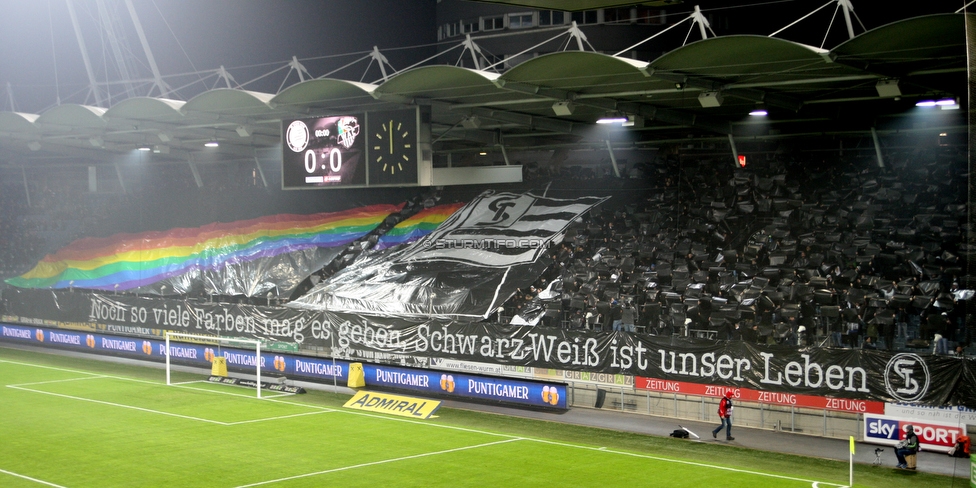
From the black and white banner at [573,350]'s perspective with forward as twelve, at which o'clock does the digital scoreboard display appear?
The digital scoreboard display is roughly at 2 o'clock from the black and white banner.

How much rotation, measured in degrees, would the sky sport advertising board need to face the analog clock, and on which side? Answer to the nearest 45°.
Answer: approximately 45° to its right

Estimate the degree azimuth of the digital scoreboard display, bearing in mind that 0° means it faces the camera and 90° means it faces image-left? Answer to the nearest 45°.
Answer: approximately 45°

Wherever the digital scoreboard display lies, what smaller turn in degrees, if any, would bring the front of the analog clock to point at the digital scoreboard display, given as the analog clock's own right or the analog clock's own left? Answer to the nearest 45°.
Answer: approximately 90° to the analog clock's own right

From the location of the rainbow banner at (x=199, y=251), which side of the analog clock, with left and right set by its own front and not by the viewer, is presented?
right

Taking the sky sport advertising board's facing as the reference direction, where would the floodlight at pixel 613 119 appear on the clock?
The floodlight is roughly at 3 o'clock from the sky sport advertising board.

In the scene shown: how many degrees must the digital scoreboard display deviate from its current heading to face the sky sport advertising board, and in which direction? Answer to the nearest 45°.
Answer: approximately 90° to its left

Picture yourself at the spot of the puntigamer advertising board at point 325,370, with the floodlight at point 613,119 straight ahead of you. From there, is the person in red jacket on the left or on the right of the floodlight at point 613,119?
right

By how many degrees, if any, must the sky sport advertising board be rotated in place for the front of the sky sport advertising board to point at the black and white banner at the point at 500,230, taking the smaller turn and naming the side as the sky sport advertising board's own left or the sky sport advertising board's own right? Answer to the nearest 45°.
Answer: approximately 90° to the sky sport advertising board's own right
